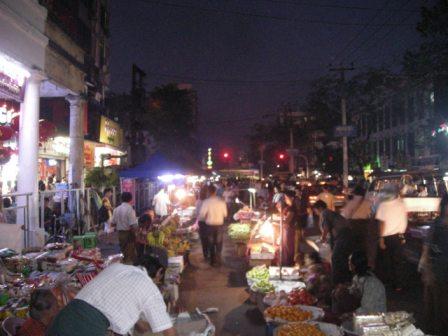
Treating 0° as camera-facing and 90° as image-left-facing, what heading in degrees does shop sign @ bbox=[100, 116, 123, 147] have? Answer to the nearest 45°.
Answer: approximately 315°

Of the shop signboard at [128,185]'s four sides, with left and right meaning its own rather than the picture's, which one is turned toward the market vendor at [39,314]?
front

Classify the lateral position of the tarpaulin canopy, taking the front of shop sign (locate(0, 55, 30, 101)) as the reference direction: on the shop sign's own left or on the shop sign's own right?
on the shop sign's own left

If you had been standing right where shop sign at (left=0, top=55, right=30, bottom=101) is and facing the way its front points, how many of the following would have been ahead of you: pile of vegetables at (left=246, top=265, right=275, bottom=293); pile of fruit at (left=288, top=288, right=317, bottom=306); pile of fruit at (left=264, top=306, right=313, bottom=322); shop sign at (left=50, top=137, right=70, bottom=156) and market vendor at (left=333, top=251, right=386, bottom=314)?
4

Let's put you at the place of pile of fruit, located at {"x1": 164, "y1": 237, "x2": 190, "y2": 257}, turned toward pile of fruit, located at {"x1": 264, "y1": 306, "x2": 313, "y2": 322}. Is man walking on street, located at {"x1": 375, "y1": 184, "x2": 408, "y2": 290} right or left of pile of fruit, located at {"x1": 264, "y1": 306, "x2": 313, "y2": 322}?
left

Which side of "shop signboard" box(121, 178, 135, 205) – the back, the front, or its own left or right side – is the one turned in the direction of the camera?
front

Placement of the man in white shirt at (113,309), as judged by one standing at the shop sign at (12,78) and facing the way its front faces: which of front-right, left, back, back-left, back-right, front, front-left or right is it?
front-right

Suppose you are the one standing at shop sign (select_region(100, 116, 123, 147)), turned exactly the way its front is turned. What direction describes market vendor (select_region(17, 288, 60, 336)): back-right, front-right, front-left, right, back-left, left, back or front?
front-right
